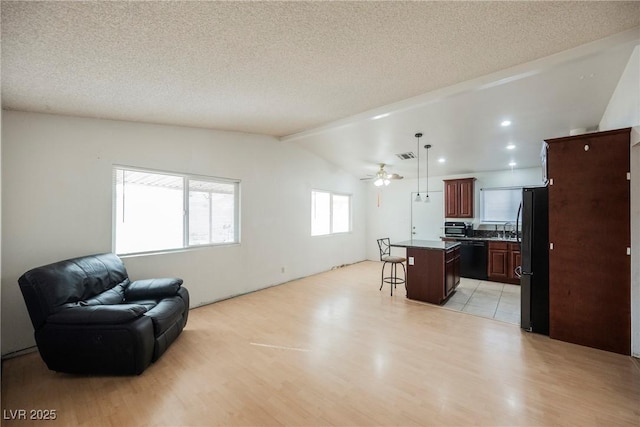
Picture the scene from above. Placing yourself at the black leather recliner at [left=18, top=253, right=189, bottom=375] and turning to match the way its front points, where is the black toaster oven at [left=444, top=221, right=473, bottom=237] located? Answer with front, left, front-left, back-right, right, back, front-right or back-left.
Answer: front-left

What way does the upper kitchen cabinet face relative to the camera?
toward the camera

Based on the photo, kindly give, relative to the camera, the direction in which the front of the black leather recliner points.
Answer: facing the viewer and to the right of the viewer

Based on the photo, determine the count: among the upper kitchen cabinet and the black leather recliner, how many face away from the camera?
0

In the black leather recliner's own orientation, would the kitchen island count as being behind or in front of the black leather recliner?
in front

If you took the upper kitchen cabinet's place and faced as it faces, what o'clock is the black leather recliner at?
The black leather recliner is roughly at 1 o'clock from the upper kitchen cabinet.

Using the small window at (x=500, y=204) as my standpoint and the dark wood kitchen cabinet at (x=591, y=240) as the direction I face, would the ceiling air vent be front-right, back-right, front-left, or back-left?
front-right

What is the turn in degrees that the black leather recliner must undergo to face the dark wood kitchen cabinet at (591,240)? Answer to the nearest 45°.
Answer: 0° — it already faces it

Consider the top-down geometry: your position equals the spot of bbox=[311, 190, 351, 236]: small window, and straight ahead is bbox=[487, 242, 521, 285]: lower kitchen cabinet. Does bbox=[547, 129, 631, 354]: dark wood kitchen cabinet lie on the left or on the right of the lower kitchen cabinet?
right

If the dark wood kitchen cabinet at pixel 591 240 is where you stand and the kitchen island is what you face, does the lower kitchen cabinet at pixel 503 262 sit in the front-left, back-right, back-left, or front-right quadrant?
front-right

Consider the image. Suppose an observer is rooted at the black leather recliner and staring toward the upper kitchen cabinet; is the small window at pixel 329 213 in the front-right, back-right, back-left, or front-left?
front-left

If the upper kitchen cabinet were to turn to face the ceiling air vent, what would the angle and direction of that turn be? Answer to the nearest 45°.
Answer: approximately 45° to its right

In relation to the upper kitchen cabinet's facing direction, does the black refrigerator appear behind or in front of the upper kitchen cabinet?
in front

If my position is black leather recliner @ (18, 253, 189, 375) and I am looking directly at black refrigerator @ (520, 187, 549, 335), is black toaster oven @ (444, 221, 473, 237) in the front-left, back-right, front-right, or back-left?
front-left

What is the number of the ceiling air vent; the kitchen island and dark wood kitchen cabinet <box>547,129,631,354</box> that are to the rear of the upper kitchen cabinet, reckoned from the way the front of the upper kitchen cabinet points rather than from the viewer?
0

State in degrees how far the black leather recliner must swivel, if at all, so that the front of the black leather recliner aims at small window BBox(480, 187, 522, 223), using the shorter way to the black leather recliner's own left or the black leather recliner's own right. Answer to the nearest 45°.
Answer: approximately 45° to the black leather recliner's own left
